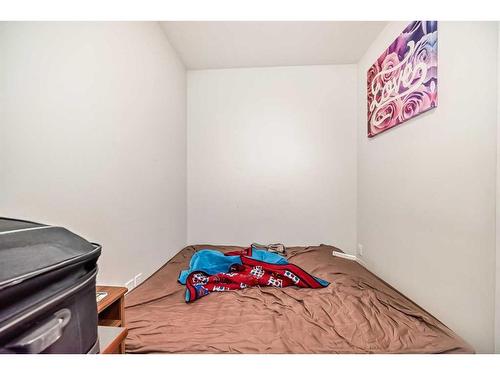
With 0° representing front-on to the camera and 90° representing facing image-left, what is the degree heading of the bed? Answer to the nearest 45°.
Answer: approximately 0°

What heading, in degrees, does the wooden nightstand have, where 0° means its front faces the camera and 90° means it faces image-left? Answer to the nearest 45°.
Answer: approximately 315°

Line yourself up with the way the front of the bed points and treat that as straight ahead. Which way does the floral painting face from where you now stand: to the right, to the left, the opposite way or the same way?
to the right
